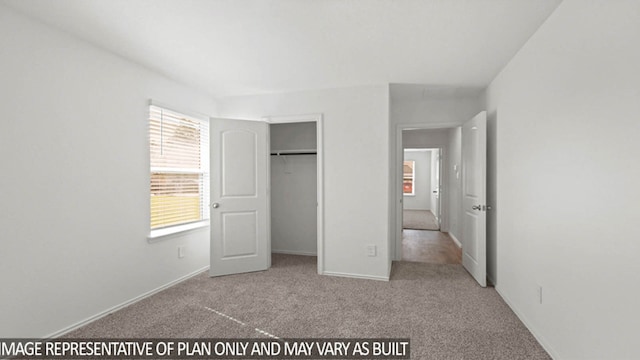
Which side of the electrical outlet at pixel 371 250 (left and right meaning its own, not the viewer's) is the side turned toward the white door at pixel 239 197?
right

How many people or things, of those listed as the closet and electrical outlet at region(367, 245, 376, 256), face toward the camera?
2

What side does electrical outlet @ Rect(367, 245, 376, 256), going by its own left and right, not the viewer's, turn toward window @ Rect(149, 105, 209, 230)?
right

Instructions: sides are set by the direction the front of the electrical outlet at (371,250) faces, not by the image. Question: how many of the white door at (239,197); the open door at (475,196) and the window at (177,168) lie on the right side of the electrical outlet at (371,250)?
2

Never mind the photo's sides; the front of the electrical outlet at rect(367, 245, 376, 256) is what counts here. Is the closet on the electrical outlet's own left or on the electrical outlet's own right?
on the electrical outlet's own right

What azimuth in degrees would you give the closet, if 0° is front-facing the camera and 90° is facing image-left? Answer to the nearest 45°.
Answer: approximately 0°

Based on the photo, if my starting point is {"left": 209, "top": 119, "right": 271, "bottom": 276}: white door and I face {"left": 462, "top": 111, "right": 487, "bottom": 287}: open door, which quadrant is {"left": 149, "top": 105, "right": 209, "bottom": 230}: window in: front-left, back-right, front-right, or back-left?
back-right

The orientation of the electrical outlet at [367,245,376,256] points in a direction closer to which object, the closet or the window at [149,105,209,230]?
the window

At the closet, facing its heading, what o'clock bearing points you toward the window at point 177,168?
The window is roughly at 2 o'clock from the closet.

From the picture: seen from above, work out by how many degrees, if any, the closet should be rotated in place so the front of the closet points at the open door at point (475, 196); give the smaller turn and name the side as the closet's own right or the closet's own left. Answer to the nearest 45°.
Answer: approximately 45° to the closet's own left
